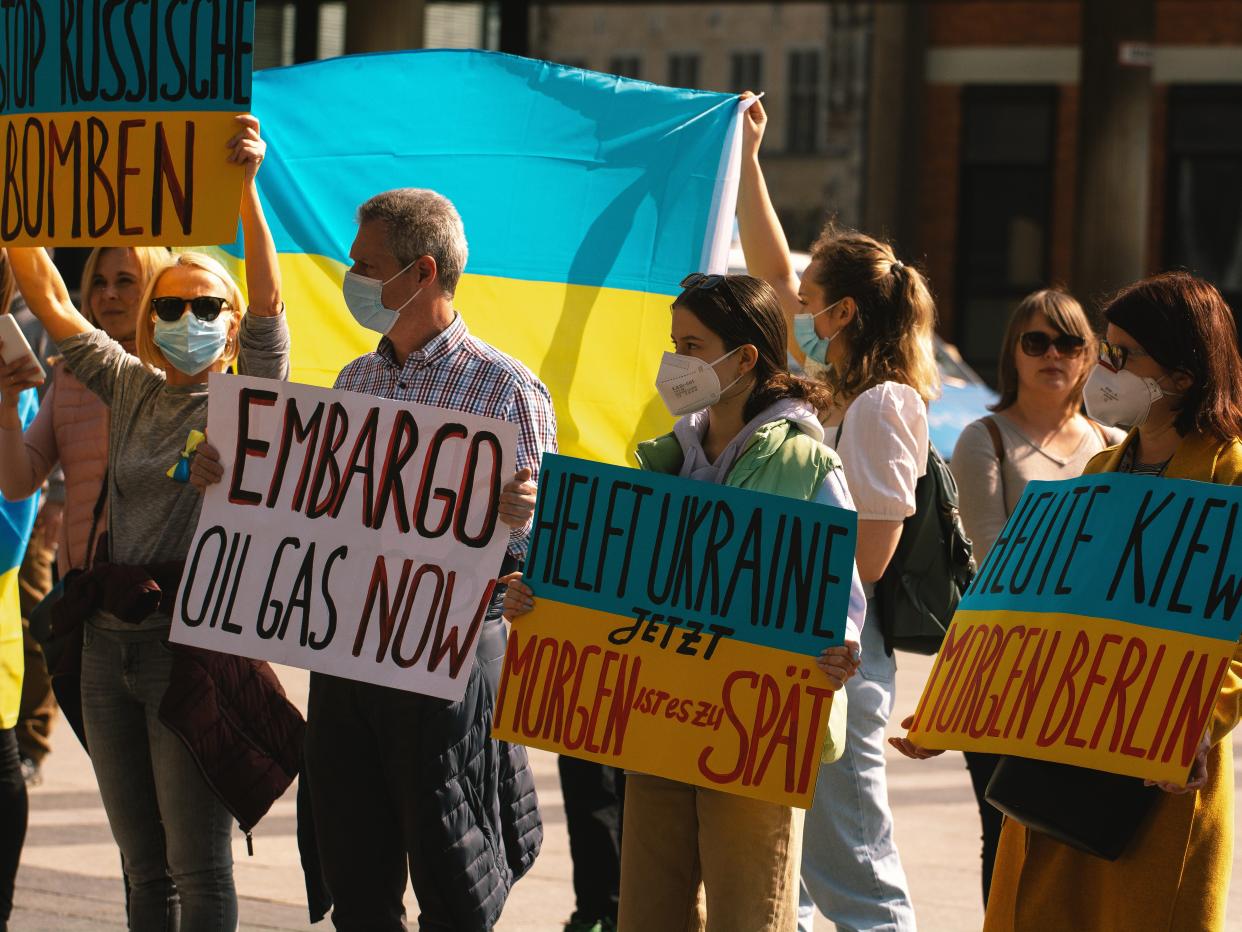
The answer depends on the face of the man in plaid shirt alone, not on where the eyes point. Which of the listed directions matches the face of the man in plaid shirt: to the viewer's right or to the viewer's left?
to the viewer's left

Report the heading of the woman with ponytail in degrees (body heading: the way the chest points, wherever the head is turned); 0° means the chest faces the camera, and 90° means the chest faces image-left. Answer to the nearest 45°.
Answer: approximately 90°

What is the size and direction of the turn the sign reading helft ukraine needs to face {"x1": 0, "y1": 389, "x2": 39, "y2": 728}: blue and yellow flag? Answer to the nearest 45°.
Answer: approximately 135° to its right

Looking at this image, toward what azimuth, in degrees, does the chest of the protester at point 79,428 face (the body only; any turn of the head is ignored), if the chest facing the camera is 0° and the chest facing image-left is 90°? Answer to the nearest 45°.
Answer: approximately 45°

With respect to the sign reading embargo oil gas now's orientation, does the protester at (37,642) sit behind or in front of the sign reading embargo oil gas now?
behind

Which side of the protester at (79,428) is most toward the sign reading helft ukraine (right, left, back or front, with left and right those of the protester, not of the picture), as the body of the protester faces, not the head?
left
